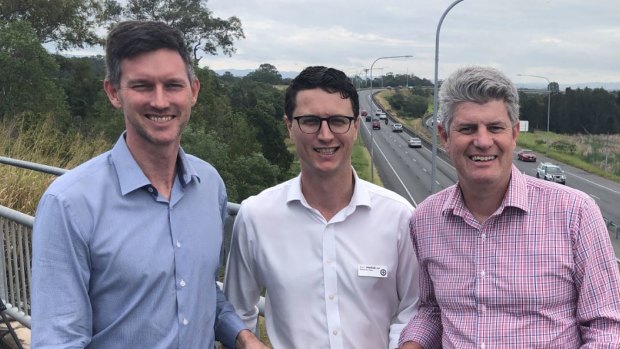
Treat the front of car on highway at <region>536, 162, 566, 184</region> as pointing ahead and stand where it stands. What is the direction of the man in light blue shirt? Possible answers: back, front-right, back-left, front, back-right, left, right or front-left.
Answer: front-right

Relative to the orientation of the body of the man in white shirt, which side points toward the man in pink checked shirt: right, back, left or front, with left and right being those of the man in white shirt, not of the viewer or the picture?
left

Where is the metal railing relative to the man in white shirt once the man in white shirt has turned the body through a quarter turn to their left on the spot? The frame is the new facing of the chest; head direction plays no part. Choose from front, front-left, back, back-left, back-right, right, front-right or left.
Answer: back-left

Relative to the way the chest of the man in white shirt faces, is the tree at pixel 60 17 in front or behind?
behind

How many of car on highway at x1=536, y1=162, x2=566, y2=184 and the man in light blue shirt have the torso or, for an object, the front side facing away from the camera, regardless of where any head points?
0

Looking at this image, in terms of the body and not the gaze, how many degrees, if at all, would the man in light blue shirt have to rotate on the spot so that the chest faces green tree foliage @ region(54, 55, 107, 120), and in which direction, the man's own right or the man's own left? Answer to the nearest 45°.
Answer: approximately 135° to the man's own left

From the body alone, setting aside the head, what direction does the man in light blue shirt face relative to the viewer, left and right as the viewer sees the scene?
facing the viewer and to the right of the viewer

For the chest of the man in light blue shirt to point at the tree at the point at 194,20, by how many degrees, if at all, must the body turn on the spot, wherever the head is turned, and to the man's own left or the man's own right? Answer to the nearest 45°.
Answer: approximately 135° to the man's own left

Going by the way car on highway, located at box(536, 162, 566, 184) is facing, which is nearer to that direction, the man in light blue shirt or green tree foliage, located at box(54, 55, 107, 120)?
the man in light blue shirt

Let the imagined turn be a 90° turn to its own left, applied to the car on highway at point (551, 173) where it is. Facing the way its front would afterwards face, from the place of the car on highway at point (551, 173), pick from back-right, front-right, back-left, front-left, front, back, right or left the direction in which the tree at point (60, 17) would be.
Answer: back

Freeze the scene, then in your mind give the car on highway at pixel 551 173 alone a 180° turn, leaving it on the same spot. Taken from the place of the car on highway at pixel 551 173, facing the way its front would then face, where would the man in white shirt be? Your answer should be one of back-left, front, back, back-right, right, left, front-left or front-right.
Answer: back-left
